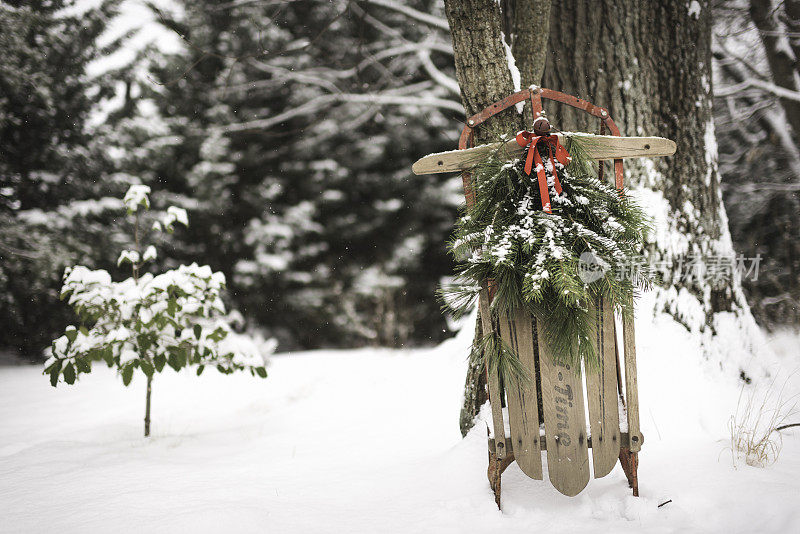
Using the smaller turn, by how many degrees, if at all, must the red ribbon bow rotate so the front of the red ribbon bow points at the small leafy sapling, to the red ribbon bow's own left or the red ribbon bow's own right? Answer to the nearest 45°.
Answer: approximately 90° to the red ribbon bow's own right

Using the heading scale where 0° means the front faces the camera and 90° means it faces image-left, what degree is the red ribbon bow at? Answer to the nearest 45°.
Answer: approximately 0°

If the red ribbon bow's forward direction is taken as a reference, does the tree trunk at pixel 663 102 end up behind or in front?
behind
